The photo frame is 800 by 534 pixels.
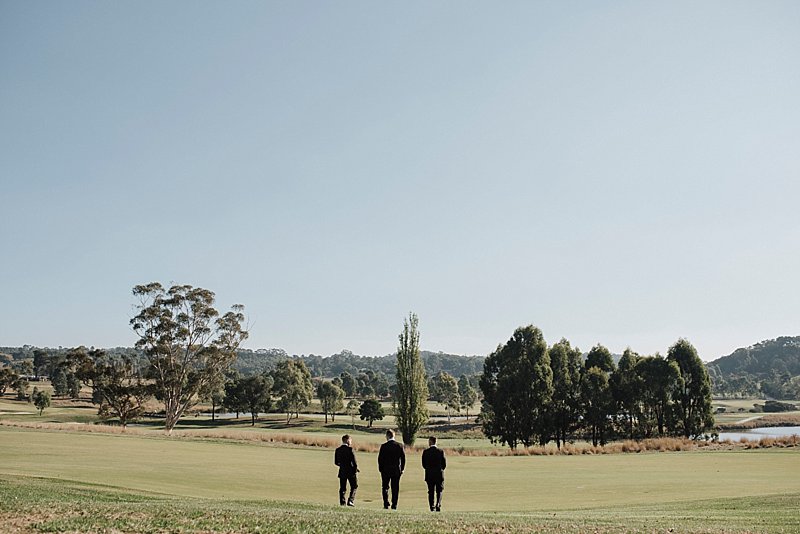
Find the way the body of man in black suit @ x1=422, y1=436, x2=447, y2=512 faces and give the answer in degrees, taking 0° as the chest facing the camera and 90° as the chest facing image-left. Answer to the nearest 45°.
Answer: approximately 180°
